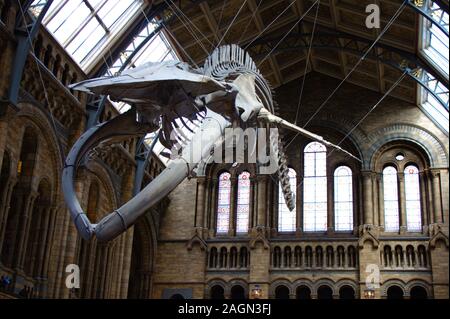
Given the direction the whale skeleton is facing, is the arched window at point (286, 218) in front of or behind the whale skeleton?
behind

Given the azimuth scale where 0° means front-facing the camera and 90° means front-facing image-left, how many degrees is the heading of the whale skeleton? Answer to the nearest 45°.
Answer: approximately 45°

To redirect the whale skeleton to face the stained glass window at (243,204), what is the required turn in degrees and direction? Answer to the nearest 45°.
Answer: approximately 135° to its right
